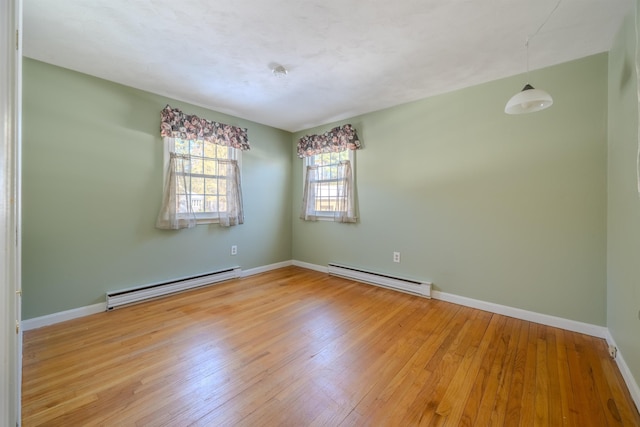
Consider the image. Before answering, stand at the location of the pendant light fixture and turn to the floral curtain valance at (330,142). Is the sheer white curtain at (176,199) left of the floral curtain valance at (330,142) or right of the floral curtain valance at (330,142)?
left

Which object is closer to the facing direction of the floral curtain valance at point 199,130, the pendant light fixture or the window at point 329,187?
the pendant light fixture

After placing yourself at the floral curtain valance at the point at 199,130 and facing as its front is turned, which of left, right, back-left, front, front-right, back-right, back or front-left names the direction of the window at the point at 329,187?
front-left

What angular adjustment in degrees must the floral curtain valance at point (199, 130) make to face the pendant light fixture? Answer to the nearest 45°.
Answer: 0° — it already faces it

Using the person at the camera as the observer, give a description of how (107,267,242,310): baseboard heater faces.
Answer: facing the viewer and to the right of the viewer

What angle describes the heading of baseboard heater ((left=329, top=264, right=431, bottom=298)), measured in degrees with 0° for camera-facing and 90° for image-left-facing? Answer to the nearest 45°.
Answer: approximately 45°

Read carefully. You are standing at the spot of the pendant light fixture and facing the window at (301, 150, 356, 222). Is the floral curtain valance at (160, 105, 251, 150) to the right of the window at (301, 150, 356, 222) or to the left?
left

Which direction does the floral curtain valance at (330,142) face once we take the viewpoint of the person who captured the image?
facing the viewer and to the left of the viewer

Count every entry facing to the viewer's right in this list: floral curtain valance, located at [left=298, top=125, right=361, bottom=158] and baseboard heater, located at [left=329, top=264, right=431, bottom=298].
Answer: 0

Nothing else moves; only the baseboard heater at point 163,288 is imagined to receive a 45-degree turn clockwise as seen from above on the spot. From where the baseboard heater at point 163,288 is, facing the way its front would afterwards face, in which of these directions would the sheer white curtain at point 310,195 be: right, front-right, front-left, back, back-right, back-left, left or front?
left

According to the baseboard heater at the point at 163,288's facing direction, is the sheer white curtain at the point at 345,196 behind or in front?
in front
